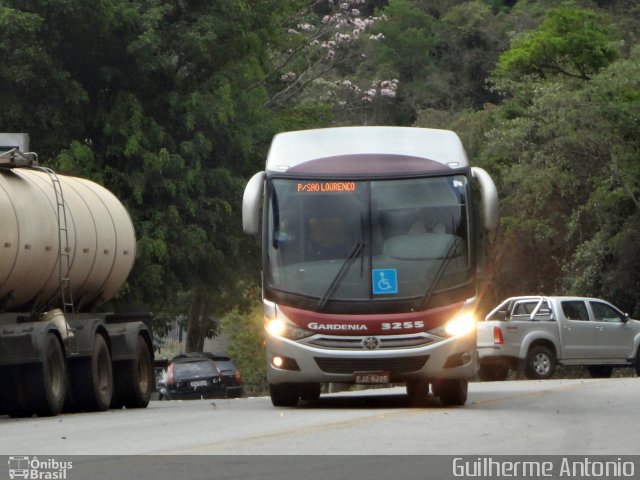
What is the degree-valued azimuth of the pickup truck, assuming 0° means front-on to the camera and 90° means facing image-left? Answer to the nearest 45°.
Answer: approximately 225°

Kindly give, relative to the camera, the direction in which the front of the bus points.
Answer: facing the viewer

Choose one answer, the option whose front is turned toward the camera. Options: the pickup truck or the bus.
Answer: the bus

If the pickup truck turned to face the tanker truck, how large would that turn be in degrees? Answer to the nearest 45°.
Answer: approximately 180°

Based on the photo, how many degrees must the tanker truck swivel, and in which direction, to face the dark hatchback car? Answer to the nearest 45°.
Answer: approximately 135° to its right

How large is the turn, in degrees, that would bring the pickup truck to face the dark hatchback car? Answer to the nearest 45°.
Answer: approximately 135° to its left

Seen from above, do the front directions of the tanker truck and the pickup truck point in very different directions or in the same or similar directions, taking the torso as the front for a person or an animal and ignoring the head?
very different directions

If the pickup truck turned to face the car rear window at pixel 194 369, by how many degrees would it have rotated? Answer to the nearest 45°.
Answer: approximately 135° to its left

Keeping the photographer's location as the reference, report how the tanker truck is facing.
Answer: facing the viewer and to the left of the viewer

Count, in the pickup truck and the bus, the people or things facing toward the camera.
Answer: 1

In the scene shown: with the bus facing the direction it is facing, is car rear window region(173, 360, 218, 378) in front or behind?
behind

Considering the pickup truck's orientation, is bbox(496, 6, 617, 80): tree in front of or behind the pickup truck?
in front
